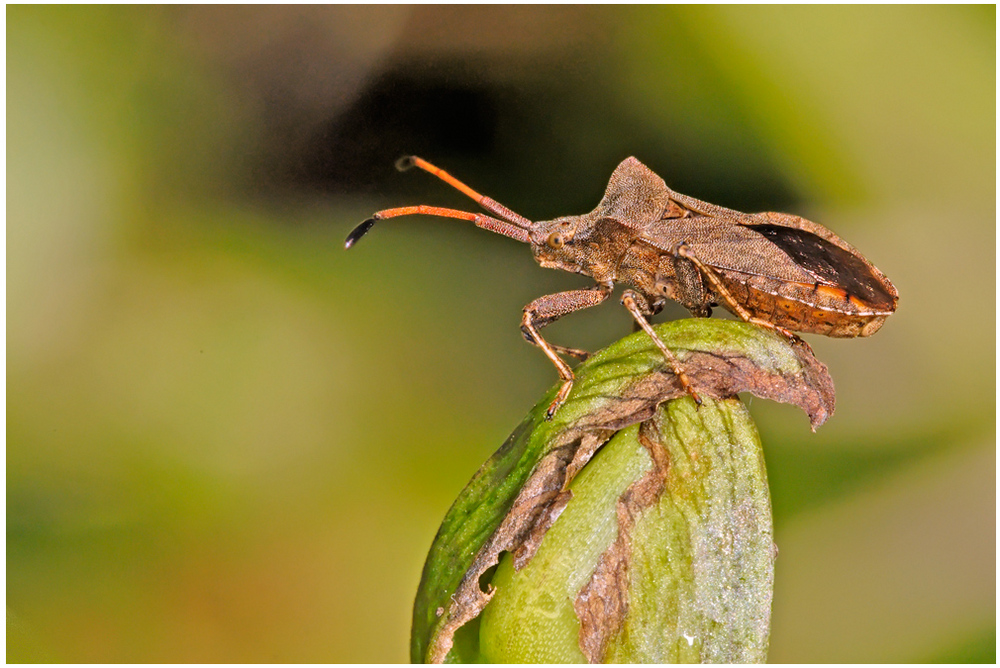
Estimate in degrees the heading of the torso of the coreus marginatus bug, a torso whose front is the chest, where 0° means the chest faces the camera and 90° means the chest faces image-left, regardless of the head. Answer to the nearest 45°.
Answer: approximately 90°
